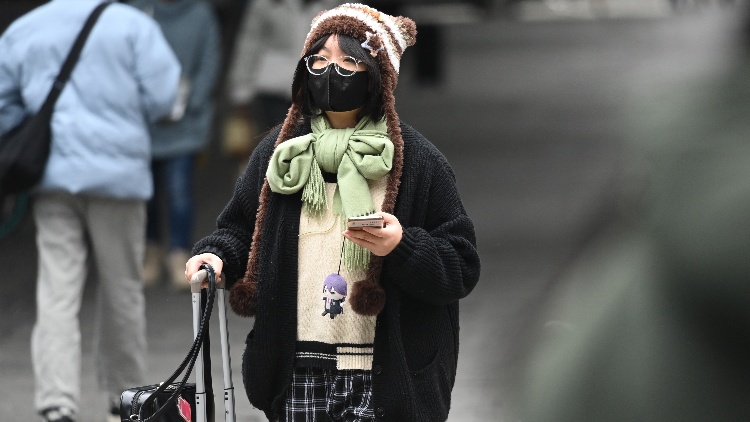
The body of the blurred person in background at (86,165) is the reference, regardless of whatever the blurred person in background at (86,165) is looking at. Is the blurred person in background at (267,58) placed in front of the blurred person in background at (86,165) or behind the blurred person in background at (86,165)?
in front

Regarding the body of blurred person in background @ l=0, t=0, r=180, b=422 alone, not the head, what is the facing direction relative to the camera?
away from the camera

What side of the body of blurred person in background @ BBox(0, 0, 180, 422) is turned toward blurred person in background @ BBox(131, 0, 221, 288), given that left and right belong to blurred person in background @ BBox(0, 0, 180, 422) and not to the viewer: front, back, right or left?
front
